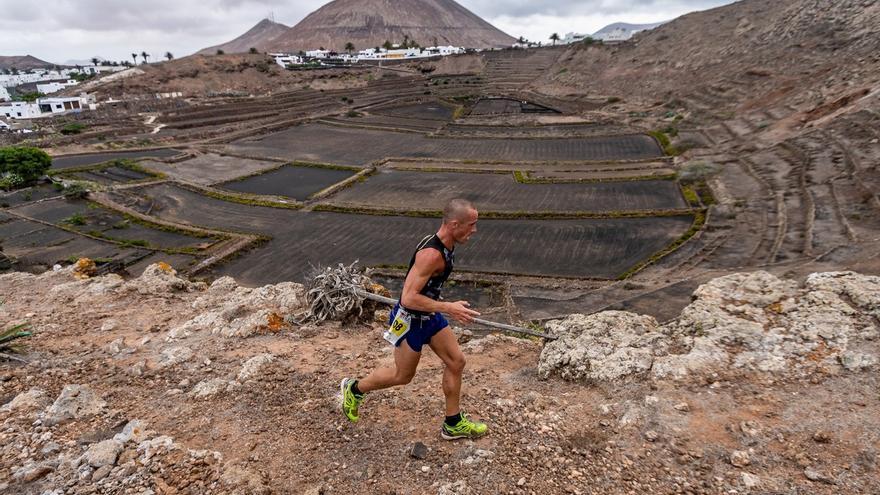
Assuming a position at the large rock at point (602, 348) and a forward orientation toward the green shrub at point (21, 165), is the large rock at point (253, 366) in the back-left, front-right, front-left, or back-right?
front-left

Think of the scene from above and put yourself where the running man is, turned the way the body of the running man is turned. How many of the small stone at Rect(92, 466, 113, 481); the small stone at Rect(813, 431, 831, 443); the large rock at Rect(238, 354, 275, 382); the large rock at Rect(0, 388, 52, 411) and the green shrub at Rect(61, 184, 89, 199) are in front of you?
1

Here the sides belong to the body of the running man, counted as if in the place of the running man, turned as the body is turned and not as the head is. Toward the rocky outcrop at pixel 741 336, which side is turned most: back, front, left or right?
front

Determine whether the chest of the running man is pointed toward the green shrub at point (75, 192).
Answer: no

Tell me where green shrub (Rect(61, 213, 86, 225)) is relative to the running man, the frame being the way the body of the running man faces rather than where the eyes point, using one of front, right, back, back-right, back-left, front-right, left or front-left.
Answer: back-left

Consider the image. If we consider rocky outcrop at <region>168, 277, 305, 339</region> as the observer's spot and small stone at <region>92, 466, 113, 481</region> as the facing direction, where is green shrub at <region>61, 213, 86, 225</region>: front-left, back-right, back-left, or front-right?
back-right

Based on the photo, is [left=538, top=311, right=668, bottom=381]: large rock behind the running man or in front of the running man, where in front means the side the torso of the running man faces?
in front

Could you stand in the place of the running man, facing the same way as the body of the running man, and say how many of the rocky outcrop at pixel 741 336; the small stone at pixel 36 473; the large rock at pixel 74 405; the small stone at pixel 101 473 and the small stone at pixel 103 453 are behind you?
4

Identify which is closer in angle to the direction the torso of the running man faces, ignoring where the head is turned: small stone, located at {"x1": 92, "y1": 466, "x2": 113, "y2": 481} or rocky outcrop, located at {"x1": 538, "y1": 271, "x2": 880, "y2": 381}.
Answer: the rocky outcrop

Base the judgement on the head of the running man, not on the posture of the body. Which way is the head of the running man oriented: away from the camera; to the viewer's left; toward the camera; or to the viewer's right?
to the viewer's right

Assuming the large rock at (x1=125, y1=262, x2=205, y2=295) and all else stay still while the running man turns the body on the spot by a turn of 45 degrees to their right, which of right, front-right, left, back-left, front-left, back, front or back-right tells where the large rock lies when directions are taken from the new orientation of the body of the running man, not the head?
back

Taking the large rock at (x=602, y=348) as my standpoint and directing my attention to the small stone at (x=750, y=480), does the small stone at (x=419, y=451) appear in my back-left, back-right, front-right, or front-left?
front-right

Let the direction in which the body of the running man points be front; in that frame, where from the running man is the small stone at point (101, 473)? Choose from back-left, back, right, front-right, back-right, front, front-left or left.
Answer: back

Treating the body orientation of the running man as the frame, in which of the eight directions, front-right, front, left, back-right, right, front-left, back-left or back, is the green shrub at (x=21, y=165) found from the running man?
back-left

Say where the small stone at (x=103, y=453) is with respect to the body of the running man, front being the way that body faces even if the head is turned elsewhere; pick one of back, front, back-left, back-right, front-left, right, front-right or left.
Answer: back

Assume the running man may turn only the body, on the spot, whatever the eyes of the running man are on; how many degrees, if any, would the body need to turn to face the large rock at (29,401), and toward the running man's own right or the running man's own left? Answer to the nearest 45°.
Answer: approximately 180°

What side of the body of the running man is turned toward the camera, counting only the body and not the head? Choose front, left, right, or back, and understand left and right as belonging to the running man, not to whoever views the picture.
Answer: right

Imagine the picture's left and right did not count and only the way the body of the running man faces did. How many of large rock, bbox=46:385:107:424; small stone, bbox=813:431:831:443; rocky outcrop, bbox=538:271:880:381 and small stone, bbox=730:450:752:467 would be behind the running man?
1
